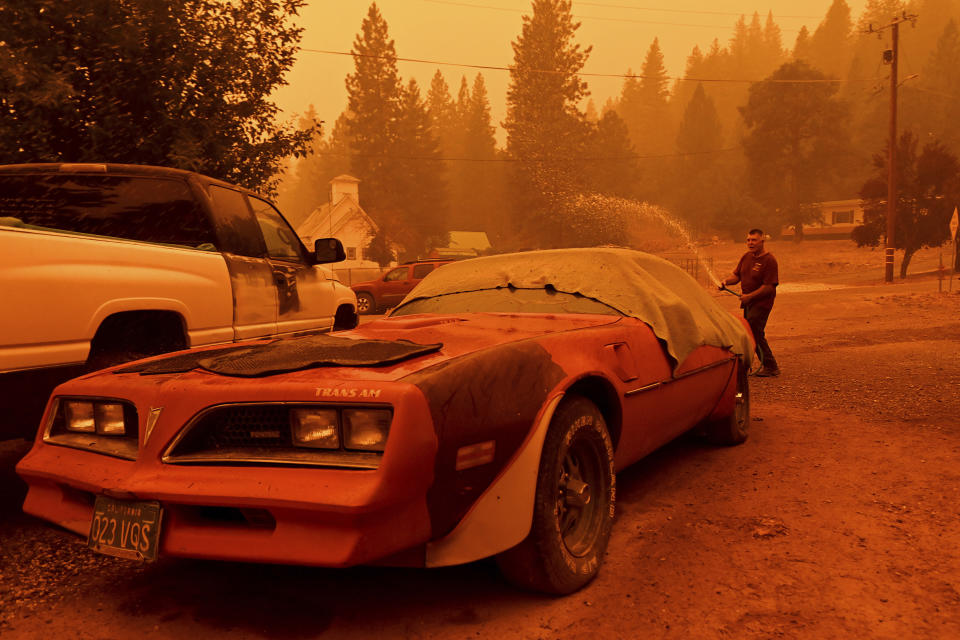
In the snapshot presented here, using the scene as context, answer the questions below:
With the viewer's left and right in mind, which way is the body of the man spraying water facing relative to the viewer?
facing the viewer and to the left of the viewer

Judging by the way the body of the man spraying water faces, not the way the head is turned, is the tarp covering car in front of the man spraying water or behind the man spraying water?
in front

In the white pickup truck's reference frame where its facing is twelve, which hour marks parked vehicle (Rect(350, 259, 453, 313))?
The parked vehicle is roughly at 11 o'clock from the white pickup truck.

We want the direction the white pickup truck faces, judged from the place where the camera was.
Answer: facing away from the viewer and to the right of the viewer

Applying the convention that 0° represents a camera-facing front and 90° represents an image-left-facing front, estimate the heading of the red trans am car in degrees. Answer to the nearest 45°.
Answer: approximately 45°

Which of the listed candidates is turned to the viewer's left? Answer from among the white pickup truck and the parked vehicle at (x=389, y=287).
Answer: the parked vehicle

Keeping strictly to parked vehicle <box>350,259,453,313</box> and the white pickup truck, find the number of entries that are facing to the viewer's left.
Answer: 1

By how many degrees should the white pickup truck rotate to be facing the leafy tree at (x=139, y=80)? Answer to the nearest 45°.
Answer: approximately 45° to its left

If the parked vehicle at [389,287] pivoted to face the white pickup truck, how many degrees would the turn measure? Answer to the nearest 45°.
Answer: approximately 90° to its left

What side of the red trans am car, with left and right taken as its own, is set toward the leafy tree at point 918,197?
back

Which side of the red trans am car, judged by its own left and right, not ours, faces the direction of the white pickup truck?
right

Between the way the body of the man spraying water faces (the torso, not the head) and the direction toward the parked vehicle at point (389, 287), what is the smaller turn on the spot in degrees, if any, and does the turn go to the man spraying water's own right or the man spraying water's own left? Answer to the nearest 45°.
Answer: approximately 90° to the man spraying water's own right

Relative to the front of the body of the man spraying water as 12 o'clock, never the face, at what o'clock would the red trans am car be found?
The red trans am car is roughly at 11 o'clock from the man spraying water.

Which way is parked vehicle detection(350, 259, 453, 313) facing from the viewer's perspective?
to the viewer's left

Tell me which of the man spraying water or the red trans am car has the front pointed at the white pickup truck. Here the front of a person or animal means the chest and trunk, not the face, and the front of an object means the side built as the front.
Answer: the man spraying water

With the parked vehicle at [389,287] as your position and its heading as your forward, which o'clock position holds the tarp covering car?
The tarp covering car is roughly at 9 o'clock from the parked vehicle.
